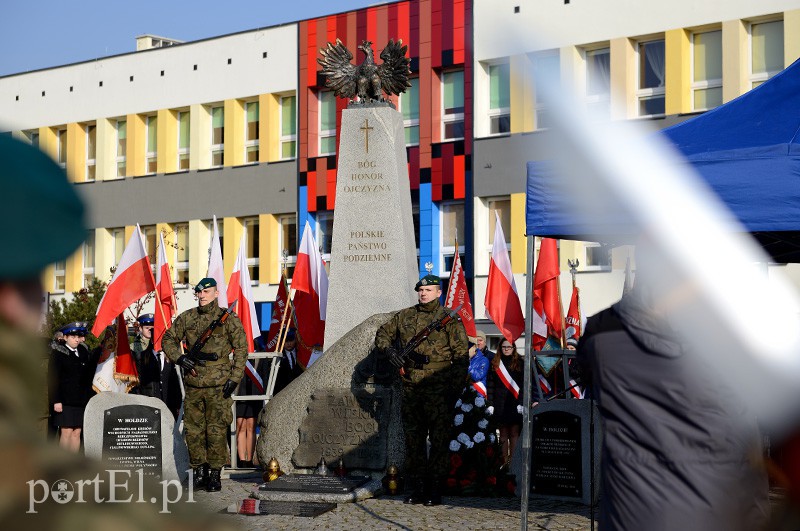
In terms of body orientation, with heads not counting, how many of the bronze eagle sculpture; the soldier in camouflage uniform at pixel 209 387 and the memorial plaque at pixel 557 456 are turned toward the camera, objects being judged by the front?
3

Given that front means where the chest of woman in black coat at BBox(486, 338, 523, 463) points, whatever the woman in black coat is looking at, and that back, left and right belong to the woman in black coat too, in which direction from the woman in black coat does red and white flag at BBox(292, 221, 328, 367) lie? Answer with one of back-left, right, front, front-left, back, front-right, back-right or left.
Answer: back-right

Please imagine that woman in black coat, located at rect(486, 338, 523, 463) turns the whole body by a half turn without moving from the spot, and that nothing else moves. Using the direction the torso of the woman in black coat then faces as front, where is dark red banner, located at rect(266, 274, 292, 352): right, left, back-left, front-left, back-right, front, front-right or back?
front-left

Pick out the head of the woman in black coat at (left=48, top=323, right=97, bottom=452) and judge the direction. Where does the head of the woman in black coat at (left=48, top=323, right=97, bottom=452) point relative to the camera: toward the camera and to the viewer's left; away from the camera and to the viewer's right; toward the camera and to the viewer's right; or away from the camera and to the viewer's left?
toward the camera and to the viewer's right

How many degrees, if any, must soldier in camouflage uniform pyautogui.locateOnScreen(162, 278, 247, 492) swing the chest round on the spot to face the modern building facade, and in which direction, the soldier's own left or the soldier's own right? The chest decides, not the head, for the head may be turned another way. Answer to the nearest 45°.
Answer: approximately 180°

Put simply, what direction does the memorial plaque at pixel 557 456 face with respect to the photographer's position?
facing the viewer

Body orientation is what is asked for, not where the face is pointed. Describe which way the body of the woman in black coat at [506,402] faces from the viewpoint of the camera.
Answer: toward the camera

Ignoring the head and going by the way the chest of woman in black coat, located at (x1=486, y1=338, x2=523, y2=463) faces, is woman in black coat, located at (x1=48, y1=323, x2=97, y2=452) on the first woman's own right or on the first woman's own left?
on the first woman's own right

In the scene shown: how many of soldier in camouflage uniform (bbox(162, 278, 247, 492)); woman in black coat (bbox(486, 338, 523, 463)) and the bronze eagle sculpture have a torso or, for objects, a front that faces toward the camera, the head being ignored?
3

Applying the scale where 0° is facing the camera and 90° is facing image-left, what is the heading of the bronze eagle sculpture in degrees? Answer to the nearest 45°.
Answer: approximately 0°

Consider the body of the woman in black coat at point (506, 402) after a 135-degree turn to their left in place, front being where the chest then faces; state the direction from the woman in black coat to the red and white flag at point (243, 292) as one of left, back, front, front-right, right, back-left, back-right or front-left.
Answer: left
